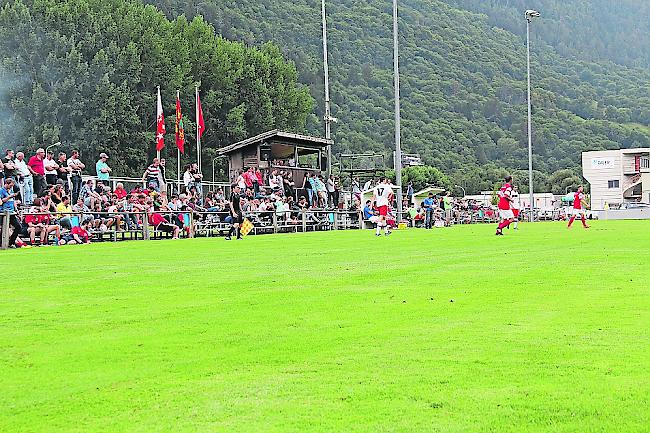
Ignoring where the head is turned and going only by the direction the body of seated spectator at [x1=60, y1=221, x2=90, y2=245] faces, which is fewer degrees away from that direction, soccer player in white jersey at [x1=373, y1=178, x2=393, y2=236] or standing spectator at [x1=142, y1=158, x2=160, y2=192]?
the soccer player in white jersey

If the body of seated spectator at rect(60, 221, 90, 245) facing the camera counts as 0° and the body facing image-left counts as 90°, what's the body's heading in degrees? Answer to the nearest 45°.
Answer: approximately 315°

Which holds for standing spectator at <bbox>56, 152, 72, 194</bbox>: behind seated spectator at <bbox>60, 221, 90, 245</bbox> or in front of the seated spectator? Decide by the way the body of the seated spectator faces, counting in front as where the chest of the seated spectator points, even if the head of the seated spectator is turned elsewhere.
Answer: behind

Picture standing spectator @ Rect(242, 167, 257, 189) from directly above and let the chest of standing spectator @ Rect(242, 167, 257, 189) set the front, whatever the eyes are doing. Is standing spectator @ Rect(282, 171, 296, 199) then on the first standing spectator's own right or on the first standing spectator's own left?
on the first standing spectator's own left

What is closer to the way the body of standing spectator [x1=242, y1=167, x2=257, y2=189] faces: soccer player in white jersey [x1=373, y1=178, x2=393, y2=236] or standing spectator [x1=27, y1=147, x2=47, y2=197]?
the soccer player in white jersey

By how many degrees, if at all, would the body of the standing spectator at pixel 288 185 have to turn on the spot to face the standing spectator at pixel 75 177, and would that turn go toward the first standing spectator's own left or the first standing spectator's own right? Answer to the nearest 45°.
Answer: approximately 90° to the first standing spectator's own right

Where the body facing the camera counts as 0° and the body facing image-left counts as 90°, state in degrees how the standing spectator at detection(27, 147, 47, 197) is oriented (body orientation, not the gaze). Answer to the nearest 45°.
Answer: approximately 315°
